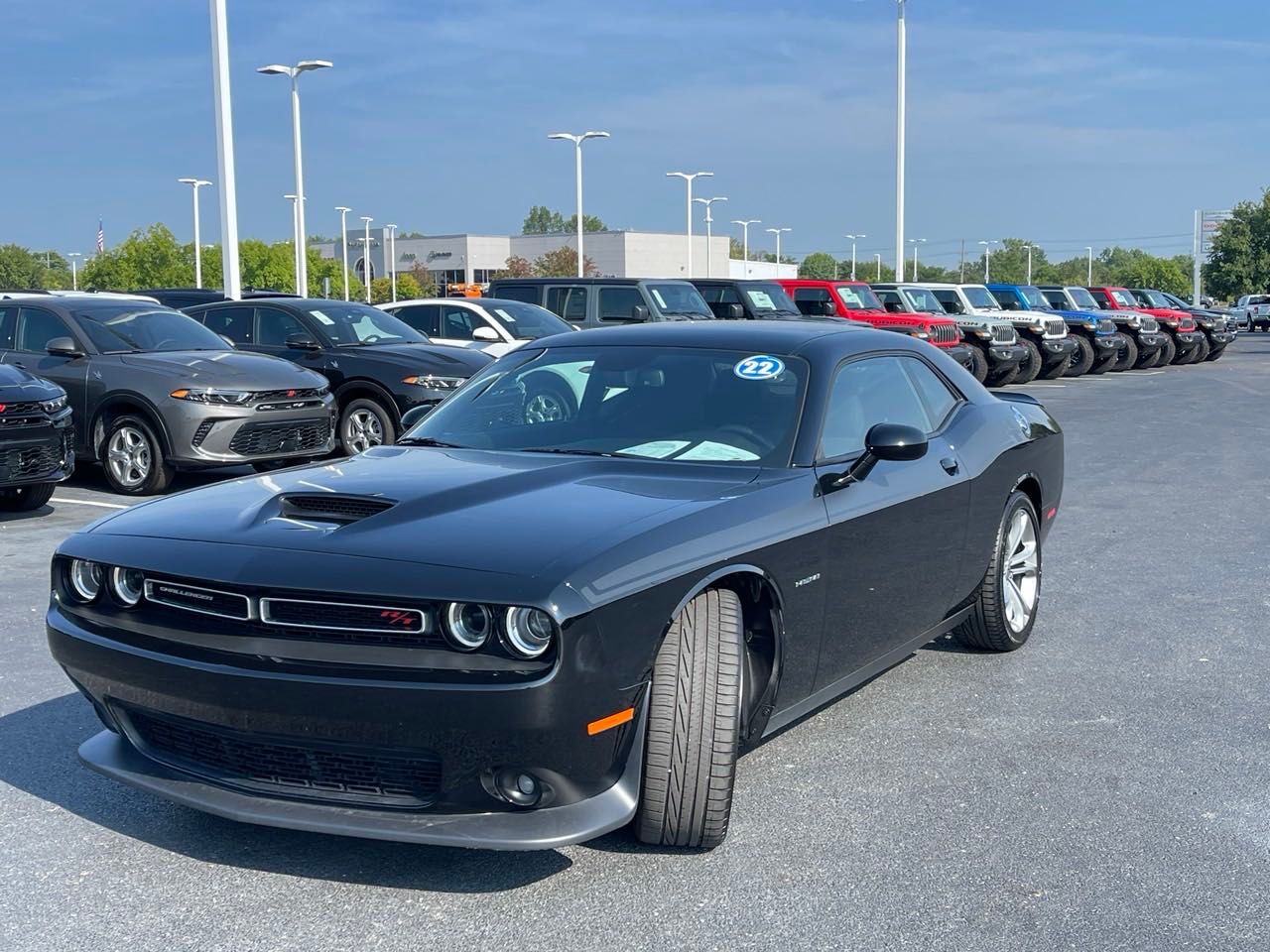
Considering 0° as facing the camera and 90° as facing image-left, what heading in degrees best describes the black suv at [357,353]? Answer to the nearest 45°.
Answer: approximately 315°

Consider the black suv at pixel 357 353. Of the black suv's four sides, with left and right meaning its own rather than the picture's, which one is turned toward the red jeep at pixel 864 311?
left

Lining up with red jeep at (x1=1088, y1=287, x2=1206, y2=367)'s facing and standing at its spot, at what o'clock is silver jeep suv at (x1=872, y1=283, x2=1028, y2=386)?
The silver jeep suv is roughly at 2 o'clock from the red jeep.

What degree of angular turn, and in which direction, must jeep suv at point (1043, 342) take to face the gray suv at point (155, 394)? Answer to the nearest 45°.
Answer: approximately 45° to its right

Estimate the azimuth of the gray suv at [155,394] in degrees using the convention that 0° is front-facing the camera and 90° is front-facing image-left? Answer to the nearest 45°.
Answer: approximately 315°

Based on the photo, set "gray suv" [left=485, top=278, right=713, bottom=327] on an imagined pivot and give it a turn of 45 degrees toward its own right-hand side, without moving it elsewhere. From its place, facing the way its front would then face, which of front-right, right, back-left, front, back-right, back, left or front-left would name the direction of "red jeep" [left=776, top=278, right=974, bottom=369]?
back-left

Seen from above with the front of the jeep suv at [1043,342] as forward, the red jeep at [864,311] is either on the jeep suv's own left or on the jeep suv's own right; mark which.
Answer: on the jeep suv's own right

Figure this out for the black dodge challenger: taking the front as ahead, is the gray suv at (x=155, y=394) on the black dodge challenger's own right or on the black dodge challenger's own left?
on the black dodge challenger's own right

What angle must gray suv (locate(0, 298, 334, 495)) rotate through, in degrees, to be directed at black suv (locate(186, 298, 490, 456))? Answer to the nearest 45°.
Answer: approximately 90° to its left
